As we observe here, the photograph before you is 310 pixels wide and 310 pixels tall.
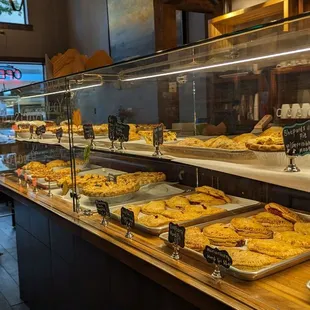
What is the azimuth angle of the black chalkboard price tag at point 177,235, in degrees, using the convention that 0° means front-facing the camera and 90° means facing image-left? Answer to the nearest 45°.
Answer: approximately 45°

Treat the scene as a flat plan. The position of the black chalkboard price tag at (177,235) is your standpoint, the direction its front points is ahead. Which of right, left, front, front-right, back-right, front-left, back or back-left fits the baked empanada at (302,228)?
back-left

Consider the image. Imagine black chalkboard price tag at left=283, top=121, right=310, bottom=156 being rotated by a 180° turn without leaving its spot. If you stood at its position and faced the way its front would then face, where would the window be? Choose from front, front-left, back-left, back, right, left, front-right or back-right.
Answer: left

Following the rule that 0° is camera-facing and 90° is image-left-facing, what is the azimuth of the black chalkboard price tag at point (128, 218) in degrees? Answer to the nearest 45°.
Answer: approximately 45°

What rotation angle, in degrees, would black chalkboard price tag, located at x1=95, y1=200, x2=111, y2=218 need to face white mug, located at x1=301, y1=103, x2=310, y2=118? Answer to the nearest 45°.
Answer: approximately 135° to its left

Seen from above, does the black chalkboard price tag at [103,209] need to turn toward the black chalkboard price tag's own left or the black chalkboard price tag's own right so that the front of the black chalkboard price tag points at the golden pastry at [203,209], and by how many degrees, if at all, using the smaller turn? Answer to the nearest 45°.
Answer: approximately 135° to the black chalkboard price tag's own left

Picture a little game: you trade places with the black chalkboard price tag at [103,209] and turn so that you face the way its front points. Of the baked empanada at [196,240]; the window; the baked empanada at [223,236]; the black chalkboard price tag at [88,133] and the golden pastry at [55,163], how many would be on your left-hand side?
2

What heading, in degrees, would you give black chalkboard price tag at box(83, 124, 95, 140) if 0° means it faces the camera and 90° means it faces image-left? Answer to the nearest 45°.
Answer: approximately 0°

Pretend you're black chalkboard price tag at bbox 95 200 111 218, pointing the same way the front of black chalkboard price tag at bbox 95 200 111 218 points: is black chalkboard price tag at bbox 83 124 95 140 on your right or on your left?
on your right

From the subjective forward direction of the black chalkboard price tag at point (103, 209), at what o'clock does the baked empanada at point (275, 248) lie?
The baked empanada is roughly at 9 o'clock from the black chalkboard price tag.

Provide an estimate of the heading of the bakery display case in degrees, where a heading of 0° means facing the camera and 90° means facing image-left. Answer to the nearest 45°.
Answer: approximately 45°

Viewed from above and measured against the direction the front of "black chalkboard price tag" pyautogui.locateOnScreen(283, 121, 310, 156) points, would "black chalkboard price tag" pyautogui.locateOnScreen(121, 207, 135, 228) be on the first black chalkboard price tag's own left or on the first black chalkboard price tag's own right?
on the first black chalkboard price tag's own right

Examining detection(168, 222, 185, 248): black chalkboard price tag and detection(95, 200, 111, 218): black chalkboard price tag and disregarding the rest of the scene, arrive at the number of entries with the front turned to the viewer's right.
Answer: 0

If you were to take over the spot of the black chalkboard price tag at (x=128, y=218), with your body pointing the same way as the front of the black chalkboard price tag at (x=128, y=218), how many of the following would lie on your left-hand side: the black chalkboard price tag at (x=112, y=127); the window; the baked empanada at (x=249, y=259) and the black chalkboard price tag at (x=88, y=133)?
1
